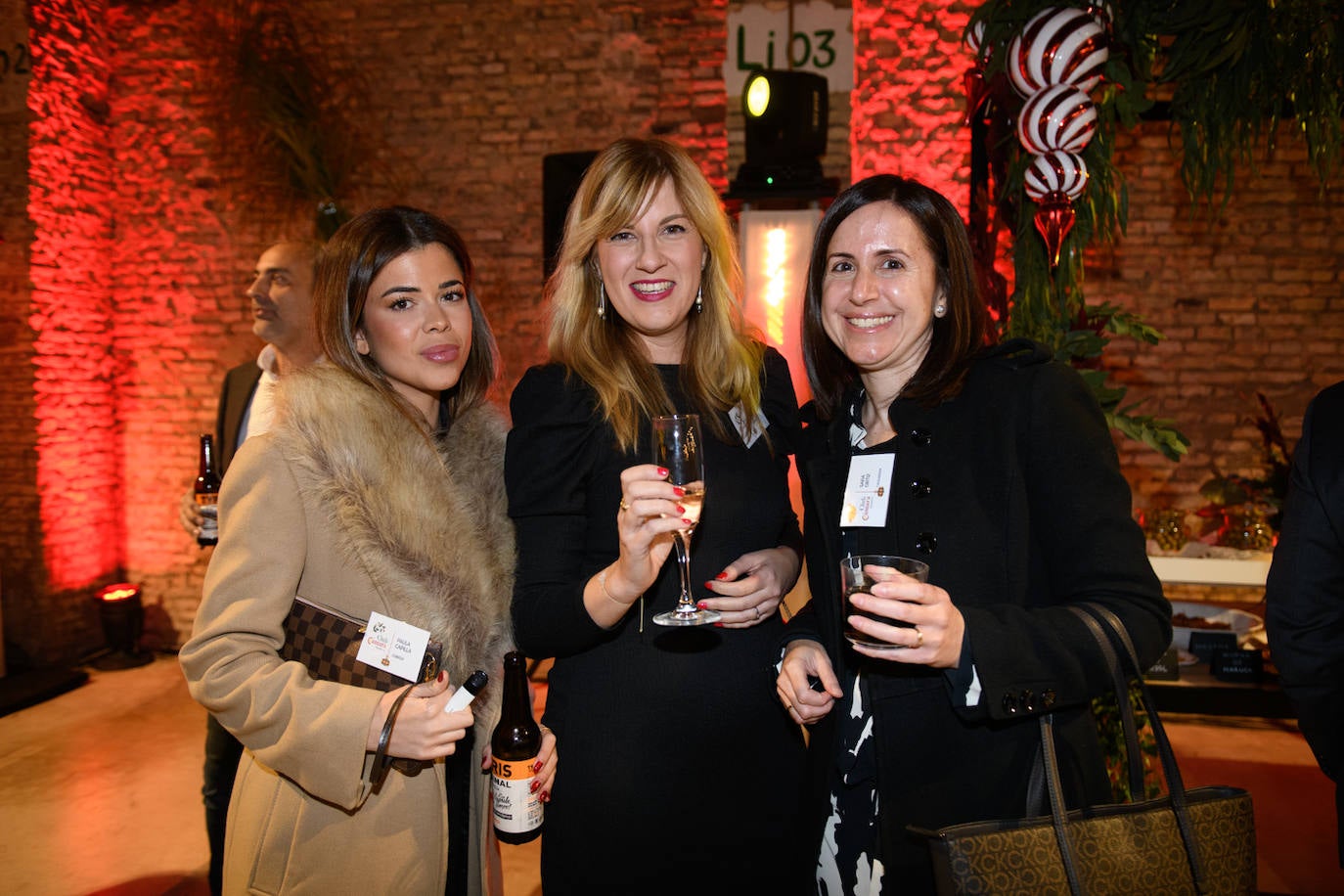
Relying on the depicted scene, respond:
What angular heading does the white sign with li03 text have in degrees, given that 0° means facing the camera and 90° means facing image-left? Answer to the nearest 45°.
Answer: approximately 0°

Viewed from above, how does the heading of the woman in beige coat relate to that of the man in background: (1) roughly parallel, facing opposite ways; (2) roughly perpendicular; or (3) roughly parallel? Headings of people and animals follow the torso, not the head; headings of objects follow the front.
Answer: roughly perpendicular

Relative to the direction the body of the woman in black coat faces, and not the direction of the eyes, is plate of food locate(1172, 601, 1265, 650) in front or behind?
behind

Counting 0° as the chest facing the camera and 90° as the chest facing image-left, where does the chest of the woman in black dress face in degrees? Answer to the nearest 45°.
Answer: approximately 0°

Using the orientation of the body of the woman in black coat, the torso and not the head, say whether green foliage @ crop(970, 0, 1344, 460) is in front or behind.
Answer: behind

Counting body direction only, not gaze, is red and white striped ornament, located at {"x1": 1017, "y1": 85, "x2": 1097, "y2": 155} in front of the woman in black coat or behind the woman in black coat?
behind

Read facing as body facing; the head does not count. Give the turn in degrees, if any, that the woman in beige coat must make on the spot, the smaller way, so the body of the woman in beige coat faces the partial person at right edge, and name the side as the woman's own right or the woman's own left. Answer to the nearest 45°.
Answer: approximately 45° to the woman's own left
